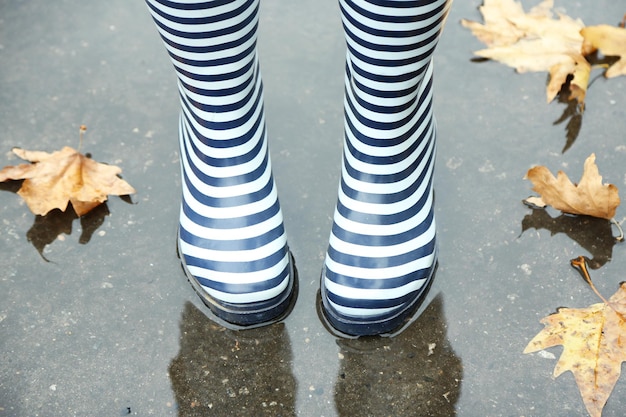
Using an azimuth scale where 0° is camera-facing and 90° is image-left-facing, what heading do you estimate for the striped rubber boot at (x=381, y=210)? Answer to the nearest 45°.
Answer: approximately 0°

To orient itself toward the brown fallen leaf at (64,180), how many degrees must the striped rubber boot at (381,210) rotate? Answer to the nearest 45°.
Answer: approximately 90° to its right

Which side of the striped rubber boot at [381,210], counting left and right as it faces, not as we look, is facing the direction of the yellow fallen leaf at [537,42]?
back

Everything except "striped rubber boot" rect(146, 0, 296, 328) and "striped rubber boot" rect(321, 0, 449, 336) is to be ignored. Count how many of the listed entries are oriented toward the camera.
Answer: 2

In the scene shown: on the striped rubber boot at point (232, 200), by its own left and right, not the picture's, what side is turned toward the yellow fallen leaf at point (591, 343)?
left

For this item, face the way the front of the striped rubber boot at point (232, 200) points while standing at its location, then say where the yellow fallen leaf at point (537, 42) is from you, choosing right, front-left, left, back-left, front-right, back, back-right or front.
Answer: back-left

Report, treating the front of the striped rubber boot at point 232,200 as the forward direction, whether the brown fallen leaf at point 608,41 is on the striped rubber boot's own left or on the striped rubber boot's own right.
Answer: on the striped rubber boot's own left
